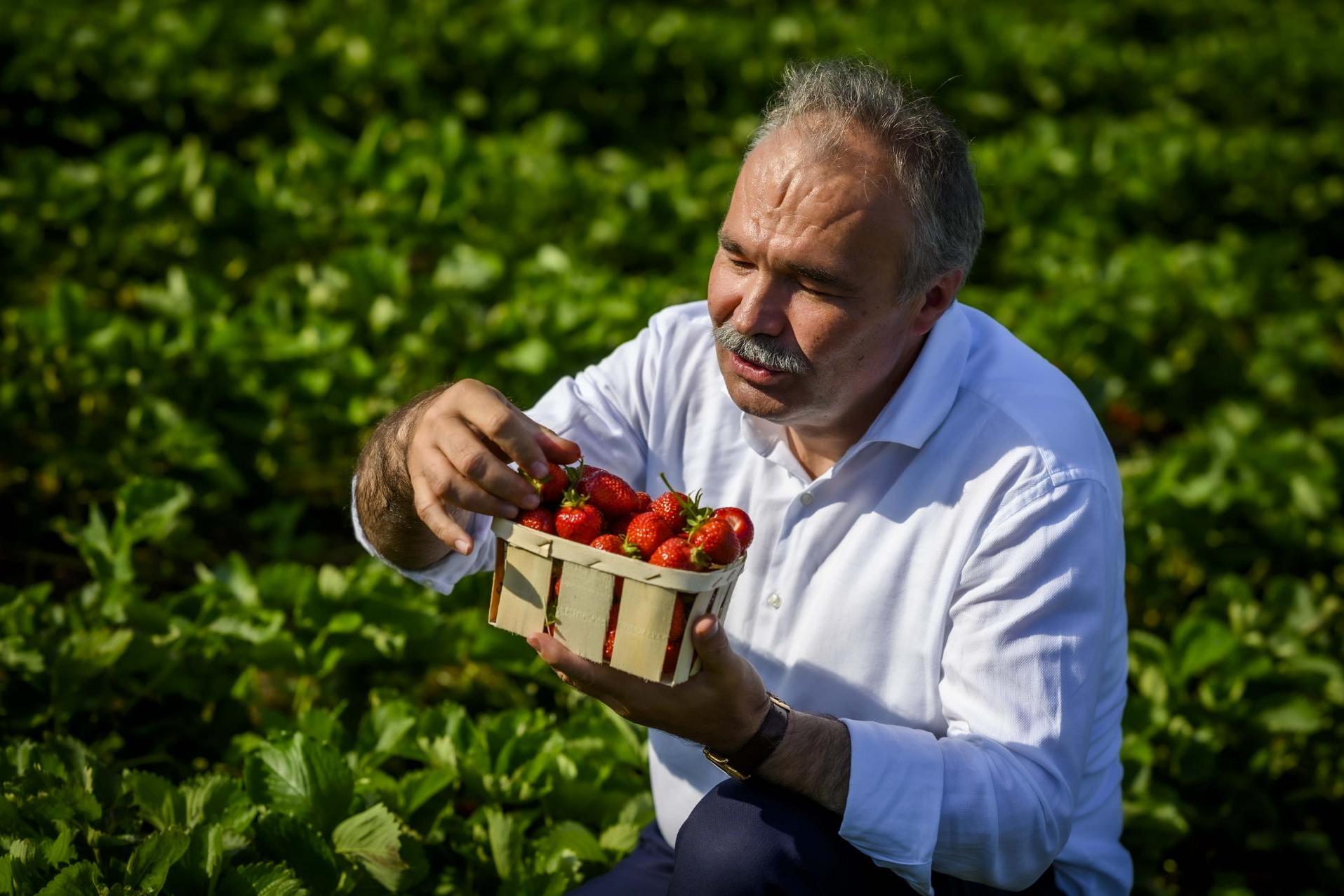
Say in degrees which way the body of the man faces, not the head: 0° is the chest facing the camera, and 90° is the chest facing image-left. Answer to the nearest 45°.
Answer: approximately 45°
